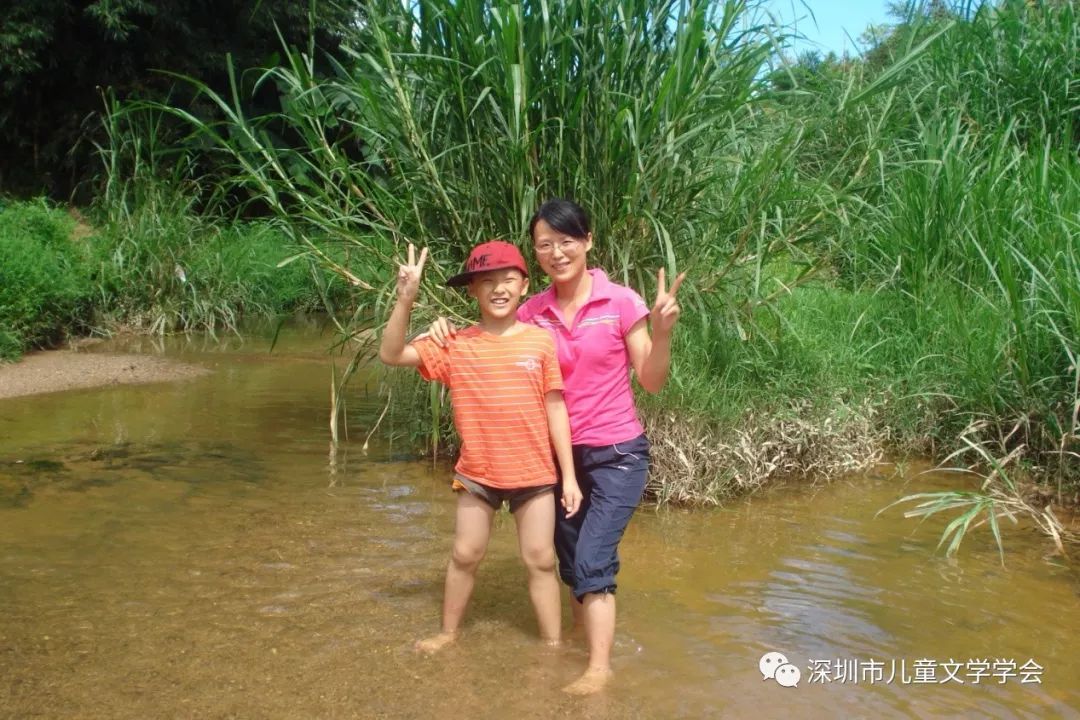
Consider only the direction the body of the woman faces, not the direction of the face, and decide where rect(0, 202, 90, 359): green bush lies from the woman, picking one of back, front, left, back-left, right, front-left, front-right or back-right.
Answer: right

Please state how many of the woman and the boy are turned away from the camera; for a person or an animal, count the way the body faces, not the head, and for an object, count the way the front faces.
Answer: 0

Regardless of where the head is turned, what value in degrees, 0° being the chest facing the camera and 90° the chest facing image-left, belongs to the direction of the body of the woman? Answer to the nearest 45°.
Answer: approximately 45°

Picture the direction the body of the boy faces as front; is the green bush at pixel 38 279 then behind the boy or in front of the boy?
behind

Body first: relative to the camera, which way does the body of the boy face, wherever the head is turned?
toward the camera
